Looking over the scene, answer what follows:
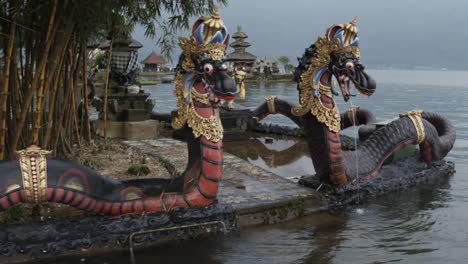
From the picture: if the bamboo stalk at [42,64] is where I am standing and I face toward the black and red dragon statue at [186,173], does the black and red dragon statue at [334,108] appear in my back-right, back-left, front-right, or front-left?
front-left

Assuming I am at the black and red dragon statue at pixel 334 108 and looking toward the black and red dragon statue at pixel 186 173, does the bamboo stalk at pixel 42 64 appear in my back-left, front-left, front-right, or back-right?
front-right

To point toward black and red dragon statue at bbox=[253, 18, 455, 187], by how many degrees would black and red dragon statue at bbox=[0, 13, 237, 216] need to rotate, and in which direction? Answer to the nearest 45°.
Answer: approximately 45° to its left

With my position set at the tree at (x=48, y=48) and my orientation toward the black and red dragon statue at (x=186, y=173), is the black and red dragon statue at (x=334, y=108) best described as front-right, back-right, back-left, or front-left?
front-left

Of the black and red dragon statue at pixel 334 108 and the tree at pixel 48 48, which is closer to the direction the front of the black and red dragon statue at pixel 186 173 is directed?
the black and red dragon statue

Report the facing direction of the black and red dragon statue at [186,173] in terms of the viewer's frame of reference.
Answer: facing to the right of the viewer
